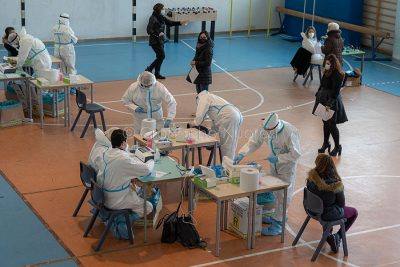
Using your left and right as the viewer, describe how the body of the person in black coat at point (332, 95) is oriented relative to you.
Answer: facing the viewer and to the left of the viewer

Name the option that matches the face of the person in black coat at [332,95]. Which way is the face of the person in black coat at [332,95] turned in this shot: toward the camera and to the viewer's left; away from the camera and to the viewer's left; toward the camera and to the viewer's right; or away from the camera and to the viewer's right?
toward the camera and to the viewer's left

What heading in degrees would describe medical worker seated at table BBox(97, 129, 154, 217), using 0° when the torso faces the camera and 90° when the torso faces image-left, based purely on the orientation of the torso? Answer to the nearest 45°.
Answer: approximately 225°

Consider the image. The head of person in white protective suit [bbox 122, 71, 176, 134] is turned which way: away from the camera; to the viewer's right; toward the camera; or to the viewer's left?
toward the camera

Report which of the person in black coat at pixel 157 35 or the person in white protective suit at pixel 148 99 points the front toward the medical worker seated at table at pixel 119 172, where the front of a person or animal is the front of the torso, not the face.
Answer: the person in white protective suit

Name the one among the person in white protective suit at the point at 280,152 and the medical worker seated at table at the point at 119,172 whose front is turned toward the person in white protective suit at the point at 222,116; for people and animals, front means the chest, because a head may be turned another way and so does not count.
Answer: the medical worker seated at table

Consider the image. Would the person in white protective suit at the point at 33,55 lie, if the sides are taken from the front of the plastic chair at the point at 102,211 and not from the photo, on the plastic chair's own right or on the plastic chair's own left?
on the plastic chair's own left

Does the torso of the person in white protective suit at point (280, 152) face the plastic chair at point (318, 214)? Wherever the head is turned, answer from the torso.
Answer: no

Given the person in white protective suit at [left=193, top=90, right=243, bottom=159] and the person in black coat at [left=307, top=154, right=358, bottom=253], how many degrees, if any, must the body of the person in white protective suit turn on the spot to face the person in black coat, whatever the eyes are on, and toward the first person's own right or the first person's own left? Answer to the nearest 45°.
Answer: approximately 135° to the first person's own left

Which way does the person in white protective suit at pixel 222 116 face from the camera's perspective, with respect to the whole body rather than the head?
to the viewer's left

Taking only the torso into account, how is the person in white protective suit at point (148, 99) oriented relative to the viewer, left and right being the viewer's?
facing the viewer

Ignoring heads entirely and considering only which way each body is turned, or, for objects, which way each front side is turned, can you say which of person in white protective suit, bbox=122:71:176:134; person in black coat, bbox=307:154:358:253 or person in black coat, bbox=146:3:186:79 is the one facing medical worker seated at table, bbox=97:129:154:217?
the person in white protective suit

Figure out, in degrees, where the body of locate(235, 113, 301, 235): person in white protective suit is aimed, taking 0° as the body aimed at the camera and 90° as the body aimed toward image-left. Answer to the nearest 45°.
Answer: approximately 45°
